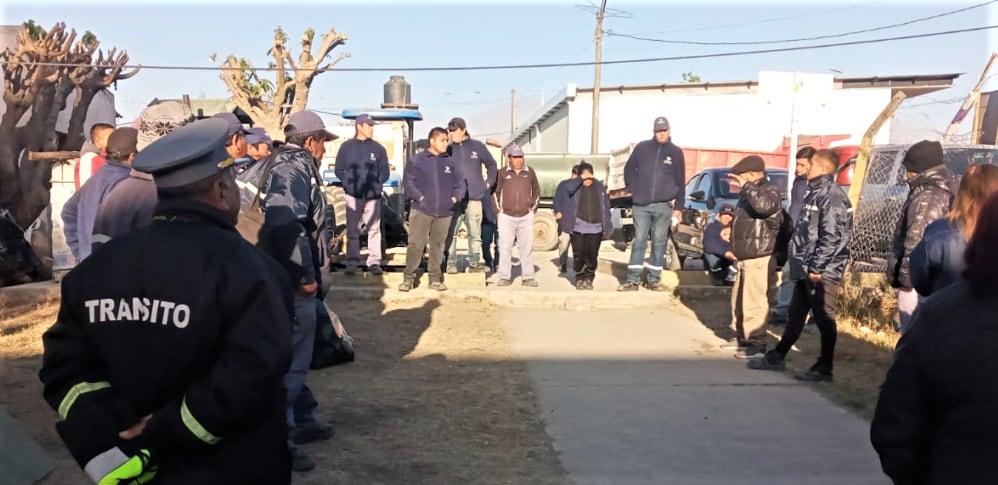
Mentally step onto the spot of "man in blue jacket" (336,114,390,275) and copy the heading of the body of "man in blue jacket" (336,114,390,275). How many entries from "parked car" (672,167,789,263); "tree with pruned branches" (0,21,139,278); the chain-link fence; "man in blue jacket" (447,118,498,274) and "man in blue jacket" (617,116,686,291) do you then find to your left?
4

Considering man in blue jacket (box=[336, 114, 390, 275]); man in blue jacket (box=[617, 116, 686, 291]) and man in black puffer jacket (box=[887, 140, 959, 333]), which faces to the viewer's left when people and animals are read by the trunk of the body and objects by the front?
the man in black puffer jacket

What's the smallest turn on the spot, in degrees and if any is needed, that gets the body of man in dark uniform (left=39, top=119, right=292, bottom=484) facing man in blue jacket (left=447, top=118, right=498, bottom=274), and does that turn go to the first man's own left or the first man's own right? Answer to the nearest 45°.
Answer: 0° — they already face them

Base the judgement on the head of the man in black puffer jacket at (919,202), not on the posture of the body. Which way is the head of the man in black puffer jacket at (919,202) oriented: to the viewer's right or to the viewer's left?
to the viewer's left

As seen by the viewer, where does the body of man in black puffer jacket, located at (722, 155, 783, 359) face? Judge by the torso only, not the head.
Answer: to the viewer's left

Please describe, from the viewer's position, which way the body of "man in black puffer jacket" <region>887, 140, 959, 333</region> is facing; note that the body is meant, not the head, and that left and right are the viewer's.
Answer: facing to the left of the viewer

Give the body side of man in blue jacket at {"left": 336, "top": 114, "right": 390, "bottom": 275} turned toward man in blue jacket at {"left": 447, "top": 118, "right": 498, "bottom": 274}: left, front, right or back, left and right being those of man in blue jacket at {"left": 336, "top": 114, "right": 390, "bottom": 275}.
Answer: left

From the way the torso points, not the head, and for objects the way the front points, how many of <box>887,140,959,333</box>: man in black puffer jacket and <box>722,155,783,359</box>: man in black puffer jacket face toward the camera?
0

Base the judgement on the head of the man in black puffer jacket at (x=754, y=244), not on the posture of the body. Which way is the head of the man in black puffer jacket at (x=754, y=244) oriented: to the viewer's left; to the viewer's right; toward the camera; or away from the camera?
to the viewer's left

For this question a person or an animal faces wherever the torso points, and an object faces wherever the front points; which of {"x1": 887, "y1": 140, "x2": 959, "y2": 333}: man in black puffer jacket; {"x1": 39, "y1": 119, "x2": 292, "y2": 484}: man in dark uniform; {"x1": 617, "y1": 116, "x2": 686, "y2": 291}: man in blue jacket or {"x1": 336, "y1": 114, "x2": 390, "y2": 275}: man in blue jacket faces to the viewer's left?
the man in black puffer jacket

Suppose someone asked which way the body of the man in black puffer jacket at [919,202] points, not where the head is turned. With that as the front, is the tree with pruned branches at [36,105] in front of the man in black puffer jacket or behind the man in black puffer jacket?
in front

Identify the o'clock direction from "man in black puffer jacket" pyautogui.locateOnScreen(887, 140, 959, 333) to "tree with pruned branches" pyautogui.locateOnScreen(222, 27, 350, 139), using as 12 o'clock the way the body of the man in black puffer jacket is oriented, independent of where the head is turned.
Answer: The tree with pruned branches is roughly at 1 o'clock from the man in black puffer jacket.

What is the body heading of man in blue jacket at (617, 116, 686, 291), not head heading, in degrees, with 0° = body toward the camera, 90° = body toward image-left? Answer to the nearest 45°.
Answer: approximately 0°

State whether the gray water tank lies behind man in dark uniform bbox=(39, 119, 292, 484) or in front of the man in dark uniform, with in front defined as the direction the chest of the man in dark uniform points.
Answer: in front
